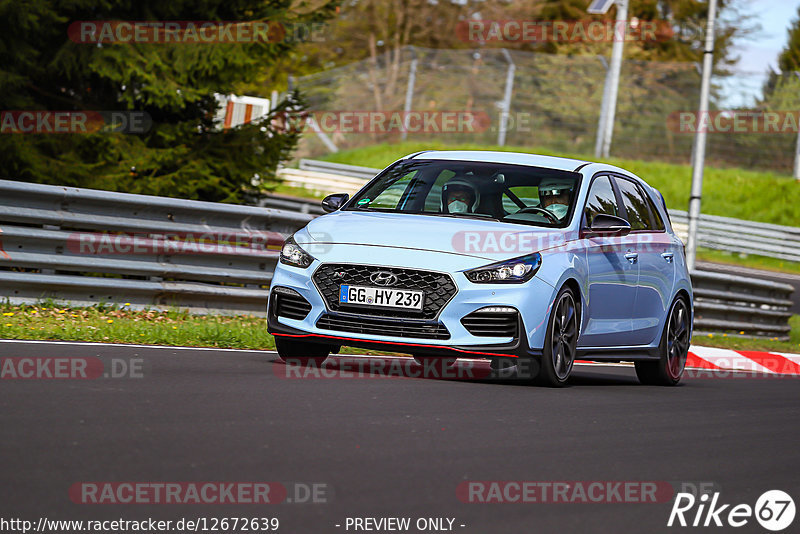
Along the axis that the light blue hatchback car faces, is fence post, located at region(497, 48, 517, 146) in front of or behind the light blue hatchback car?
behind

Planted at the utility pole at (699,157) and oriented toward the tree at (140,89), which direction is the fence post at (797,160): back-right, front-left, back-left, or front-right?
back-right

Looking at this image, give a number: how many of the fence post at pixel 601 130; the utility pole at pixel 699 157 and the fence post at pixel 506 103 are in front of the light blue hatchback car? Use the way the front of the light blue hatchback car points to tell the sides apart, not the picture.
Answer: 0

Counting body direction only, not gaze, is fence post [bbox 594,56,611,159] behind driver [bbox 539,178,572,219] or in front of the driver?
behind

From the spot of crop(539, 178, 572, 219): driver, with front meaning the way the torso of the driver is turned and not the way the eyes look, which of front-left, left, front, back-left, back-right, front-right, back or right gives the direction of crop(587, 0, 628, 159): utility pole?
back-right

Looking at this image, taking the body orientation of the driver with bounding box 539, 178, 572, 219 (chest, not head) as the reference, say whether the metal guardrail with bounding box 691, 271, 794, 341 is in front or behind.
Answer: behind

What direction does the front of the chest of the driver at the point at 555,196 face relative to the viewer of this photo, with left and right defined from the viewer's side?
facing the viewer and to the left of the viewer

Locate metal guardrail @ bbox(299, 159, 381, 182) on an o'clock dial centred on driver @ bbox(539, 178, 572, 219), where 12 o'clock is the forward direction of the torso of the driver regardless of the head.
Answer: The metal guardrail is roughly at 4 o'clock from the driver.

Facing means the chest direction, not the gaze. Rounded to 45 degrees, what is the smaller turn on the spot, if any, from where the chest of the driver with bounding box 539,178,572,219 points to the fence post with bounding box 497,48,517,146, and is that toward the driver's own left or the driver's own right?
approximately 135° to the driver's own right

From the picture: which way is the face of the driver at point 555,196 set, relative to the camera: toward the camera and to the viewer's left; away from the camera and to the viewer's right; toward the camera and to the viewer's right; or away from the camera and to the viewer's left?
toward the camera and to the viewer's left

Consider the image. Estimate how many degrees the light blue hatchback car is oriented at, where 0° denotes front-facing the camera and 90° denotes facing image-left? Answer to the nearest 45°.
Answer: approximately 45°

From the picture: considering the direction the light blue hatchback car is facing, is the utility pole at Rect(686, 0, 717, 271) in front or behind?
behind

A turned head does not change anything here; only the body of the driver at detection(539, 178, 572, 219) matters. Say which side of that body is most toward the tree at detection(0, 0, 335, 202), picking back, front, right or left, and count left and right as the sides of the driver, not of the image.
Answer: right

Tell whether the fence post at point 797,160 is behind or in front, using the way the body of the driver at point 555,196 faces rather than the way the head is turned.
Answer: behind
